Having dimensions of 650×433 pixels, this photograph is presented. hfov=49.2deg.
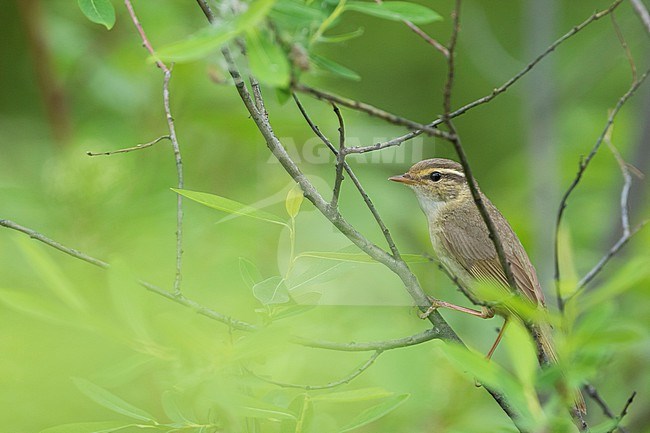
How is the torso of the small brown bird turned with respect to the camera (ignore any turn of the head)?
to the viewer's left

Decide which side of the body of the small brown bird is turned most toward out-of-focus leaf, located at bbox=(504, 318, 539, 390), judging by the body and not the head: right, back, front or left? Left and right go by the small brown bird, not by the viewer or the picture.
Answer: left

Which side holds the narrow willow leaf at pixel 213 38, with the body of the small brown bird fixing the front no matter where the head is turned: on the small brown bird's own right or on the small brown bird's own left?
on the small brown bird's own left

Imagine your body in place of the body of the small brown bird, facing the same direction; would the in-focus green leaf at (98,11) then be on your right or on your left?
on your left

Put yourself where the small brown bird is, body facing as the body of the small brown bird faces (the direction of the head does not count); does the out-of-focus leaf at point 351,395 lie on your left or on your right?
on your left
